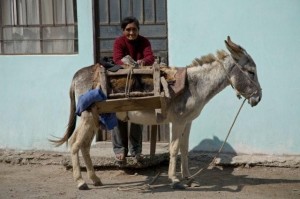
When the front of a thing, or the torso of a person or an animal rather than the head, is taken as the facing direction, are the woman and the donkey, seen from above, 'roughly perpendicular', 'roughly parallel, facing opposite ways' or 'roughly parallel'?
roughly perpendicular

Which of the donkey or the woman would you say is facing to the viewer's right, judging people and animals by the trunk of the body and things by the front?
the donkey

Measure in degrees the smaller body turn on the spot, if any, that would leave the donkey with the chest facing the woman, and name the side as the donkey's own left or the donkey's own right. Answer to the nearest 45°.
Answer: approximately 135° to the donkey's own left

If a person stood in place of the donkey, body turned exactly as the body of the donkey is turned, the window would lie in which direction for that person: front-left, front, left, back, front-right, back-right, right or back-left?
back-left

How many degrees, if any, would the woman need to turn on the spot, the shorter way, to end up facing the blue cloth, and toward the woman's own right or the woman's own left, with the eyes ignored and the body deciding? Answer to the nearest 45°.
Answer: approximately 45° to the woman's own right

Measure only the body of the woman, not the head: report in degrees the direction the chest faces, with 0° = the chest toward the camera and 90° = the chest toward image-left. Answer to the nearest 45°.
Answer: approximately 0°

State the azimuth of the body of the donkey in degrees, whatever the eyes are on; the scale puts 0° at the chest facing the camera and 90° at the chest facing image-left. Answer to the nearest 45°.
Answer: approximately 270°
